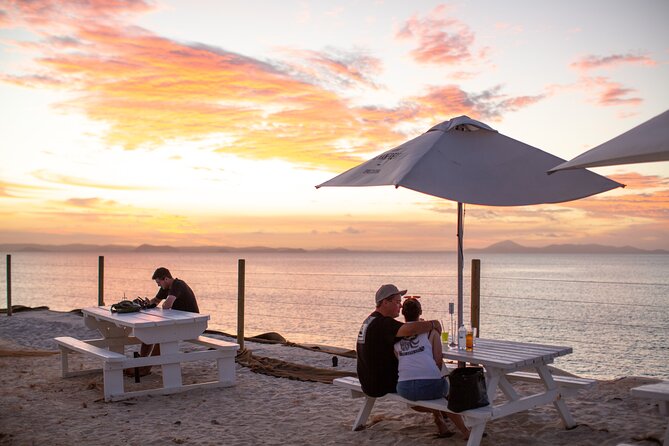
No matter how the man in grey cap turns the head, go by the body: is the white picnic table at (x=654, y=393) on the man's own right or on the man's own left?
on the man's own right

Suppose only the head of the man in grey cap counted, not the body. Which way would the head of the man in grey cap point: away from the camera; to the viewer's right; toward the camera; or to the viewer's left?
to the viewer's right

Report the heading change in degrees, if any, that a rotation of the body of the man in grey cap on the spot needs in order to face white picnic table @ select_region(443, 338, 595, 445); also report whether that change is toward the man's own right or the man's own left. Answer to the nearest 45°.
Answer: approximately 45° to the man's own right

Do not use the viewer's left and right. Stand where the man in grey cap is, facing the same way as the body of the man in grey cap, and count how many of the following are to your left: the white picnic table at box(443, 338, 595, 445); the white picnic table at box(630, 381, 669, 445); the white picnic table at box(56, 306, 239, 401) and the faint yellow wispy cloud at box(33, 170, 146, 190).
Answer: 2

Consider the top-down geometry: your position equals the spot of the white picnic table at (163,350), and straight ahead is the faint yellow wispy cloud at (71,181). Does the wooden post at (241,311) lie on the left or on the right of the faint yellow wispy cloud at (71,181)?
right

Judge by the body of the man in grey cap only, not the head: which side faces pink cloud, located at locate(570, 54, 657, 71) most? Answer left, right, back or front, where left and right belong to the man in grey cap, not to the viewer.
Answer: front

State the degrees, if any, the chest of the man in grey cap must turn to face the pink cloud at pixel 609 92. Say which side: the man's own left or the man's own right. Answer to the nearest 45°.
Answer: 0° — they already face it

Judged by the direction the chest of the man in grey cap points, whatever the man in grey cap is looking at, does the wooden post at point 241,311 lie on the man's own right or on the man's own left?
on the man's own left

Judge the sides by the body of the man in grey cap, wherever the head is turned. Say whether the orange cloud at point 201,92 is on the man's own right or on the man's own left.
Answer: on the man's own left

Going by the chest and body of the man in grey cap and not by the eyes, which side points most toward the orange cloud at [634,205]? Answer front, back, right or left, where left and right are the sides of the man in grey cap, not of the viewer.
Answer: front

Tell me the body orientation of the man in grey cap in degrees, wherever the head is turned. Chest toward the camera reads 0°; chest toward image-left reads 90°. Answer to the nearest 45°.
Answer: approximately 225°

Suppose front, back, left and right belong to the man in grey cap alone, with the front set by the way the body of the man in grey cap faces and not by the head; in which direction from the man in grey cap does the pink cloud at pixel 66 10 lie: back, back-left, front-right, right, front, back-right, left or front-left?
left
